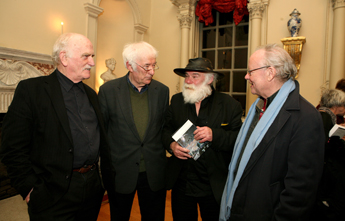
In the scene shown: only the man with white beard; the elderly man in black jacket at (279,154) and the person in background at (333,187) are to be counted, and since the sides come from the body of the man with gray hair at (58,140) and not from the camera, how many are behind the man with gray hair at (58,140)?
0

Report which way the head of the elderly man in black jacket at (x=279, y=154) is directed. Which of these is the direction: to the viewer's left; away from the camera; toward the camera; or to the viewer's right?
to the viewer's left

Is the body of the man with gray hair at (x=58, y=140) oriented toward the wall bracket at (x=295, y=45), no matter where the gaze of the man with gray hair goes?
no

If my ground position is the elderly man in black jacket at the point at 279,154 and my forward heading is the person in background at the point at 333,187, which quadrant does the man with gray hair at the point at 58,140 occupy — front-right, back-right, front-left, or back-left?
back-left

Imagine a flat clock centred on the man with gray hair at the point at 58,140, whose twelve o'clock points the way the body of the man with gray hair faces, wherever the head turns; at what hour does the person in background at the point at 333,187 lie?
The person in background is roughly at 11 o'clock from the man with gray hair.

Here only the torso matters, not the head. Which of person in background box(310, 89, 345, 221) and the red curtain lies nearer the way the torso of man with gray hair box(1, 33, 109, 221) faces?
the person in background

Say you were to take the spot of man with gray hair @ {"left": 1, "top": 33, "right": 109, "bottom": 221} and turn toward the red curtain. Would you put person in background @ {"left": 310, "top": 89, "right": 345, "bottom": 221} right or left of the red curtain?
right

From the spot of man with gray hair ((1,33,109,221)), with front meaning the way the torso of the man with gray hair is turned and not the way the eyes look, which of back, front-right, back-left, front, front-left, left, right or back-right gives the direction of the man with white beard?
front-left

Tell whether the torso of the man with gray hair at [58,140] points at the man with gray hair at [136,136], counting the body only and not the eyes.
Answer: no

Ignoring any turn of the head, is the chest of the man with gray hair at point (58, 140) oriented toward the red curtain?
no

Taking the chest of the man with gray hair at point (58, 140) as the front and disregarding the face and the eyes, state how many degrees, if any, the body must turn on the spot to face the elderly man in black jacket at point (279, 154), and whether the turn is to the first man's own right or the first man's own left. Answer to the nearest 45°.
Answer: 0° — they already face them

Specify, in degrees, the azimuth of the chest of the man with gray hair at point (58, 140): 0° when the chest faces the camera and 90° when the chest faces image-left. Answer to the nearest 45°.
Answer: approximately 315°

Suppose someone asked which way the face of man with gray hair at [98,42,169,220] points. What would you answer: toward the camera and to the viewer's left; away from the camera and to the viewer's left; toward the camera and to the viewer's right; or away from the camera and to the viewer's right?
toward the camera and to the viewer's right

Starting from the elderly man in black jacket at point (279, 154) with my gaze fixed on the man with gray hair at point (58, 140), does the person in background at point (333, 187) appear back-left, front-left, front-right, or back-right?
back-right

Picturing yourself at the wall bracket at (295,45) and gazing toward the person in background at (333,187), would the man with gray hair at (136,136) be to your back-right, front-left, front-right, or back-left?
front-right
